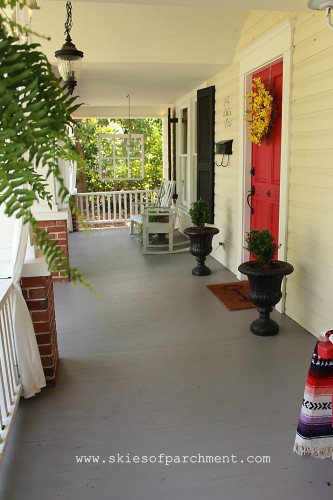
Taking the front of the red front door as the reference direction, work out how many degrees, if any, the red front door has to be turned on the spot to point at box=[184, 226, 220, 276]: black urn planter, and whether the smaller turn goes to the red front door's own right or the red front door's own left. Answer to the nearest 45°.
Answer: approximately 90° to the red front door's own right

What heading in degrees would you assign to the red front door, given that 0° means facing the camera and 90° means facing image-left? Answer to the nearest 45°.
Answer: approximately 45°

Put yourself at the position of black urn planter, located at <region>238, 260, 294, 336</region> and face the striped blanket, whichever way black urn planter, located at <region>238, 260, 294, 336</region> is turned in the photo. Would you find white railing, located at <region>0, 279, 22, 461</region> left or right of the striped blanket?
right

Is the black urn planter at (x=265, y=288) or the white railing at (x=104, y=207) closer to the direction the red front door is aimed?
the black urn planter

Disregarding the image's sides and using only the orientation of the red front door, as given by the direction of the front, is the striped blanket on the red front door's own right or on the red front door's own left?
on the red front door's own left

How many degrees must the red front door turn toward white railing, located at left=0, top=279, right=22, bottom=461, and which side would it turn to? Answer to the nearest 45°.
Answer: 0° — it already faces it

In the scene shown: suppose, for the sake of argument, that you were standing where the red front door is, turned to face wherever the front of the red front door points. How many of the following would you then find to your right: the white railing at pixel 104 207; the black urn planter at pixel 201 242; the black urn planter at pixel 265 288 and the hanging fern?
2

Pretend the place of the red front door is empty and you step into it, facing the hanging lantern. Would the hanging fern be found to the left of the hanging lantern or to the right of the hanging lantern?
left
